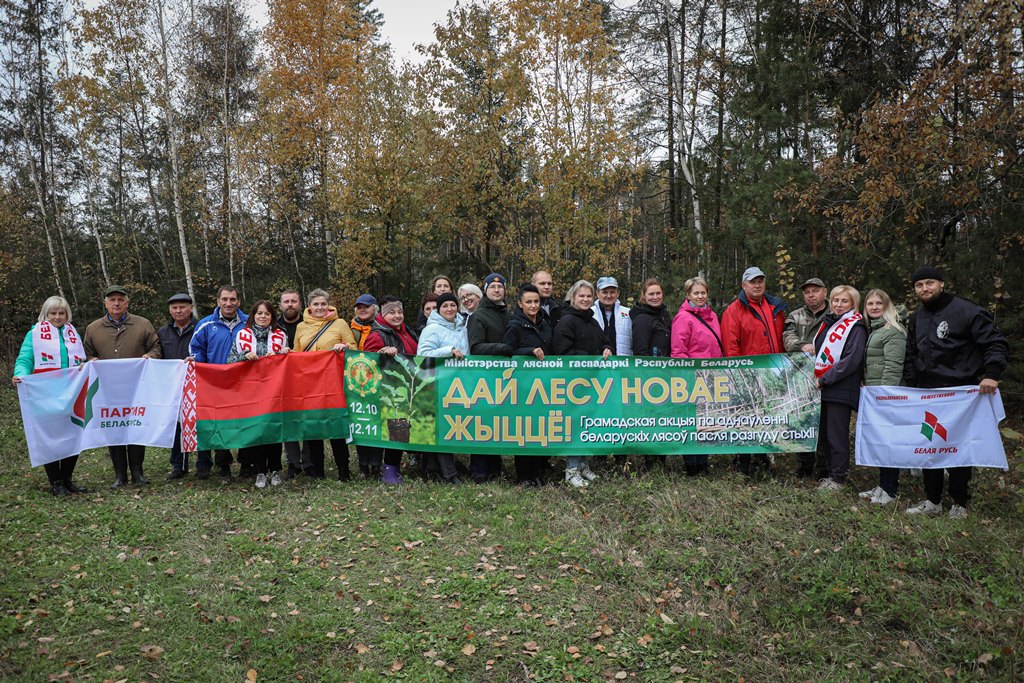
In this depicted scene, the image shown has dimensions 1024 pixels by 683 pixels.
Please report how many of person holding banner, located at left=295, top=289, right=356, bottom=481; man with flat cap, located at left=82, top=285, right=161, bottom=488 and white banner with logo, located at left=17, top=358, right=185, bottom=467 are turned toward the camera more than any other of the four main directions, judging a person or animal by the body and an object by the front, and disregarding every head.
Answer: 3

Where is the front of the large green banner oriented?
toward the camera

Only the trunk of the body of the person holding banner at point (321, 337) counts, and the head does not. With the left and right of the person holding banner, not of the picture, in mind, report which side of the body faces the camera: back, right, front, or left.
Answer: front

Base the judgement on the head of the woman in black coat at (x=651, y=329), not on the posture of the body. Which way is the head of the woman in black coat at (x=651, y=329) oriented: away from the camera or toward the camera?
toward the camera

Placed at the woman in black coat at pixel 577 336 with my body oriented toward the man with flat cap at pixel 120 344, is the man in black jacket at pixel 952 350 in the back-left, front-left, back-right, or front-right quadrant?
back-left

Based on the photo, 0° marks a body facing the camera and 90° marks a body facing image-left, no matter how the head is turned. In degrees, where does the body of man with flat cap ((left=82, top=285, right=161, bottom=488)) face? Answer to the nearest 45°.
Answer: approximately 0°

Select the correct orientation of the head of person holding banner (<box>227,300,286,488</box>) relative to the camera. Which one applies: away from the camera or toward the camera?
toward the camera

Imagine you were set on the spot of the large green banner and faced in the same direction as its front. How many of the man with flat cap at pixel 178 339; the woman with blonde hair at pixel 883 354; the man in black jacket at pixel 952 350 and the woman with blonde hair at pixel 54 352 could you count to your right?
2

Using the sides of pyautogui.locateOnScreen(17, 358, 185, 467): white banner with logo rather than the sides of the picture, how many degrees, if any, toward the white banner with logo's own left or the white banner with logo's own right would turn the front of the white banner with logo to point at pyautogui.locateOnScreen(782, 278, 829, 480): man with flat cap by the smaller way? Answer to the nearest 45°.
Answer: approximately 45° to the white banner with logo's own left

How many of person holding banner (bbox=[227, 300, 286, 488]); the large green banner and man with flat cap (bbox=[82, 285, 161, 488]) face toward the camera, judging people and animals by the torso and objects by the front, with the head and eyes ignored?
3
